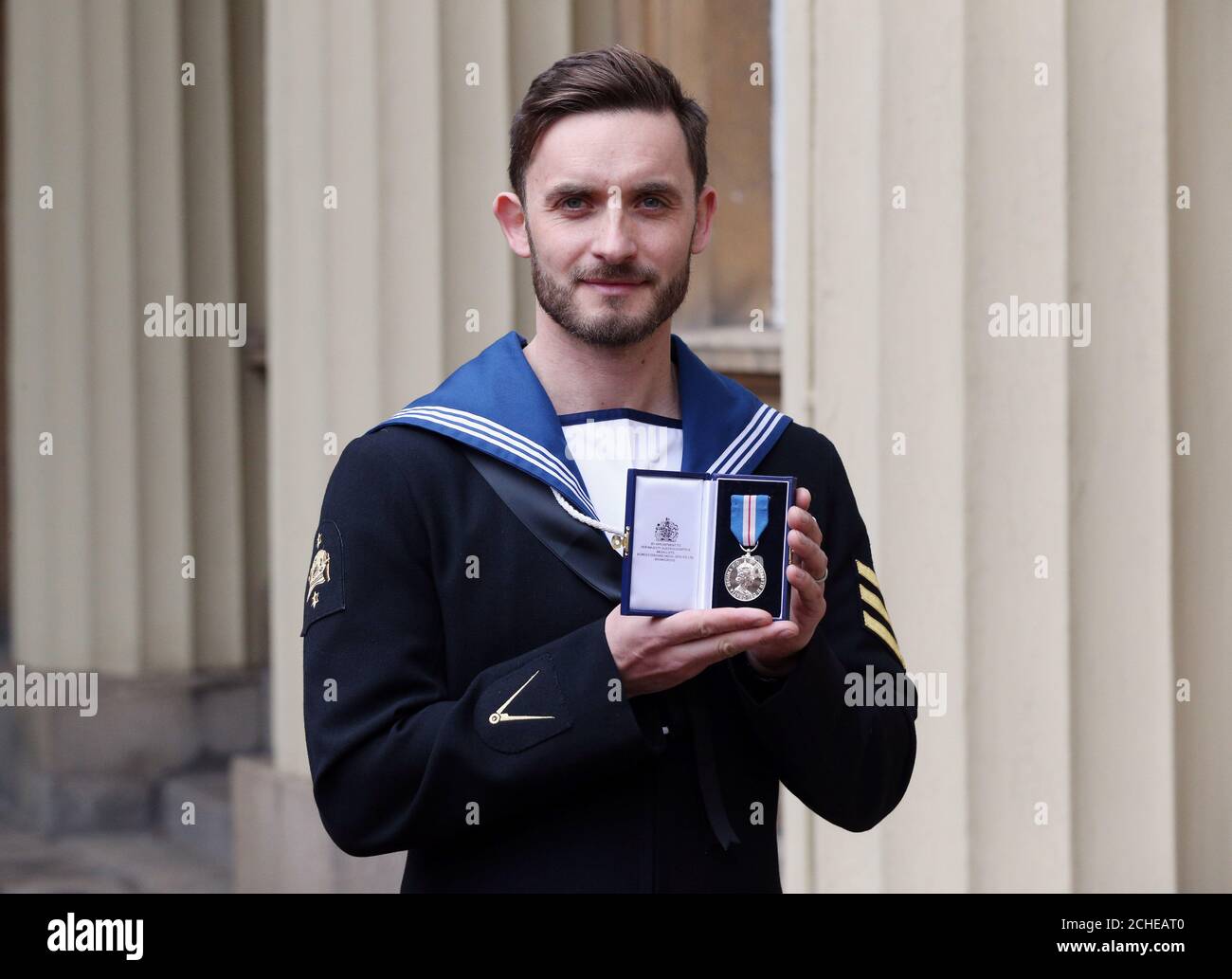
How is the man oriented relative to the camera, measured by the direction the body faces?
toward the camera

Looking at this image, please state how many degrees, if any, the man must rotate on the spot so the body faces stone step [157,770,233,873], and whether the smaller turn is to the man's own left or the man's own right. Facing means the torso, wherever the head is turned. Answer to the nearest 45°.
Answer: approximately 180°

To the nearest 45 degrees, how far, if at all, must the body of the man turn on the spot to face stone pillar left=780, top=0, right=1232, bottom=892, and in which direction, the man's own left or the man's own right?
approximately 135° to the man's own left

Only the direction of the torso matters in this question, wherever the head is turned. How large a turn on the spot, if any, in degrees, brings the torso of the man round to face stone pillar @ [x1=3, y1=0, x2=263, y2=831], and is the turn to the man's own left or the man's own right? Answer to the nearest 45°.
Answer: approximately 180°
